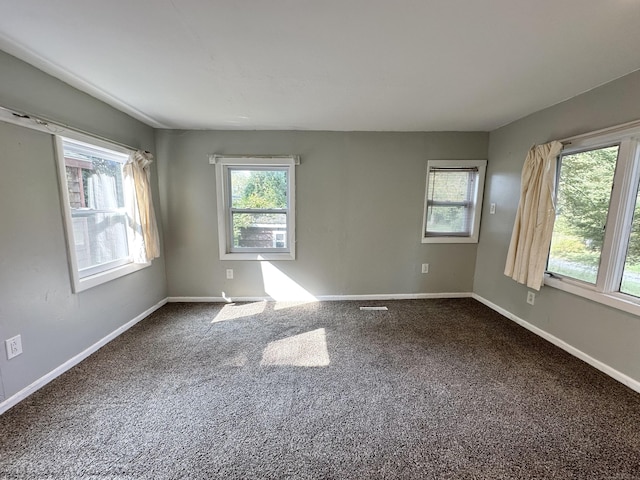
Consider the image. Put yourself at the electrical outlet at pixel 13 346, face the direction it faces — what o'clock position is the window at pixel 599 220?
The window is roughly at 12 o'clock from the electrical outlet.

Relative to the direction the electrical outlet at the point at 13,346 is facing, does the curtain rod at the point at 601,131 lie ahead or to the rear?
ahead

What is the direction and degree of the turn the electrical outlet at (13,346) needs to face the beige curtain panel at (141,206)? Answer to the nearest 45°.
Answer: approximately 90° to its left

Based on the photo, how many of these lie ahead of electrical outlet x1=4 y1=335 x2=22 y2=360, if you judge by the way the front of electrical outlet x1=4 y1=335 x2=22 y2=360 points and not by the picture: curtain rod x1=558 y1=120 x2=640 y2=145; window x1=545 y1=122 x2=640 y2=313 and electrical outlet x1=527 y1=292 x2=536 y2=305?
3

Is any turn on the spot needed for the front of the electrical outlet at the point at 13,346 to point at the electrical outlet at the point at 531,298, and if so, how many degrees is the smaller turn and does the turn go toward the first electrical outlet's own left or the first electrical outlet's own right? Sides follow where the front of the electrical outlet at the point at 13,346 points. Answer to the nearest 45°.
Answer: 0° — it already faces it

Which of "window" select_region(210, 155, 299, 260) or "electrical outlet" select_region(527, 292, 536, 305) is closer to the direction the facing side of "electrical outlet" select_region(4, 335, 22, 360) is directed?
the electrical outlet

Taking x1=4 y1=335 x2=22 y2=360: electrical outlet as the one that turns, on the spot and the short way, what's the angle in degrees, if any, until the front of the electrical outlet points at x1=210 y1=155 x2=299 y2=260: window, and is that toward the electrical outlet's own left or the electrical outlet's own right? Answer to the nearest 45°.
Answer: approximately 45° to the electrical outlet's own left

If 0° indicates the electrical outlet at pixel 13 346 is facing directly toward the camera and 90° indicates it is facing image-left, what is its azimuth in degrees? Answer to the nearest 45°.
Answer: approximately 315°

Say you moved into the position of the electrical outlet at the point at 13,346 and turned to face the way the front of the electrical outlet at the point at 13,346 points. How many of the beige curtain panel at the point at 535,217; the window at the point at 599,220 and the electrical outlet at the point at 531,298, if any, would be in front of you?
3

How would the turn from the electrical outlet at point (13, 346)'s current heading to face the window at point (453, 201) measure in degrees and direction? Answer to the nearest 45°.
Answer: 0° — it already faces it
